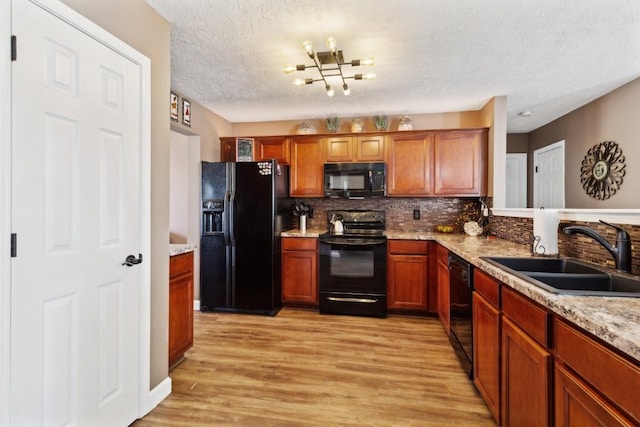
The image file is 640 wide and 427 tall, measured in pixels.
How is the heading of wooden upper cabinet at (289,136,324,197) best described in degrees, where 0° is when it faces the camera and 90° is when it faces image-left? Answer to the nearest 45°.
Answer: approximately 0°

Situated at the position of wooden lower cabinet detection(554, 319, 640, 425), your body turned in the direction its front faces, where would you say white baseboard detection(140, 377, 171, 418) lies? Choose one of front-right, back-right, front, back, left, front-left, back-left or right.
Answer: front-right

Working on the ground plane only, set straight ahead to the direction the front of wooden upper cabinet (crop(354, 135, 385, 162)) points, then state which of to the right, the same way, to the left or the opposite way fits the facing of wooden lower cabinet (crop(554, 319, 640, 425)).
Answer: to the right

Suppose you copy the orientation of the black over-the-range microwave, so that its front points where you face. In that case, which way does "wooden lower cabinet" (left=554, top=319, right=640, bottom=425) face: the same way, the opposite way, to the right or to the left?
to the right

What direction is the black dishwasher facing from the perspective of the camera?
to the viewer's left

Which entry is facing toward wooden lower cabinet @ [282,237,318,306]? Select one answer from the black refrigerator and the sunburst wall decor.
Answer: the sunburst wall decor

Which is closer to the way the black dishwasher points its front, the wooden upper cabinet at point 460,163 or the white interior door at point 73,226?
the white interior door

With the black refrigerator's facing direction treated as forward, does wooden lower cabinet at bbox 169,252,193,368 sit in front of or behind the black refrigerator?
in front

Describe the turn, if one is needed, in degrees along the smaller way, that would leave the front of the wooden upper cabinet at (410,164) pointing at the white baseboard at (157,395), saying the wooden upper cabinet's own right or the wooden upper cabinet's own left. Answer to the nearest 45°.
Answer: approximately 45° to the wooden upper cabinet's own right

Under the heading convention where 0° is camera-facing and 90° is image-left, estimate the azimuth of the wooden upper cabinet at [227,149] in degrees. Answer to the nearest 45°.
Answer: approximately 0°

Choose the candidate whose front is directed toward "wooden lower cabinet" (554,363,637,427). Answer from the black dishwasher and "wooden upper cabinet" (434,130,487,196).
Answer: the wooden upper cabinet
